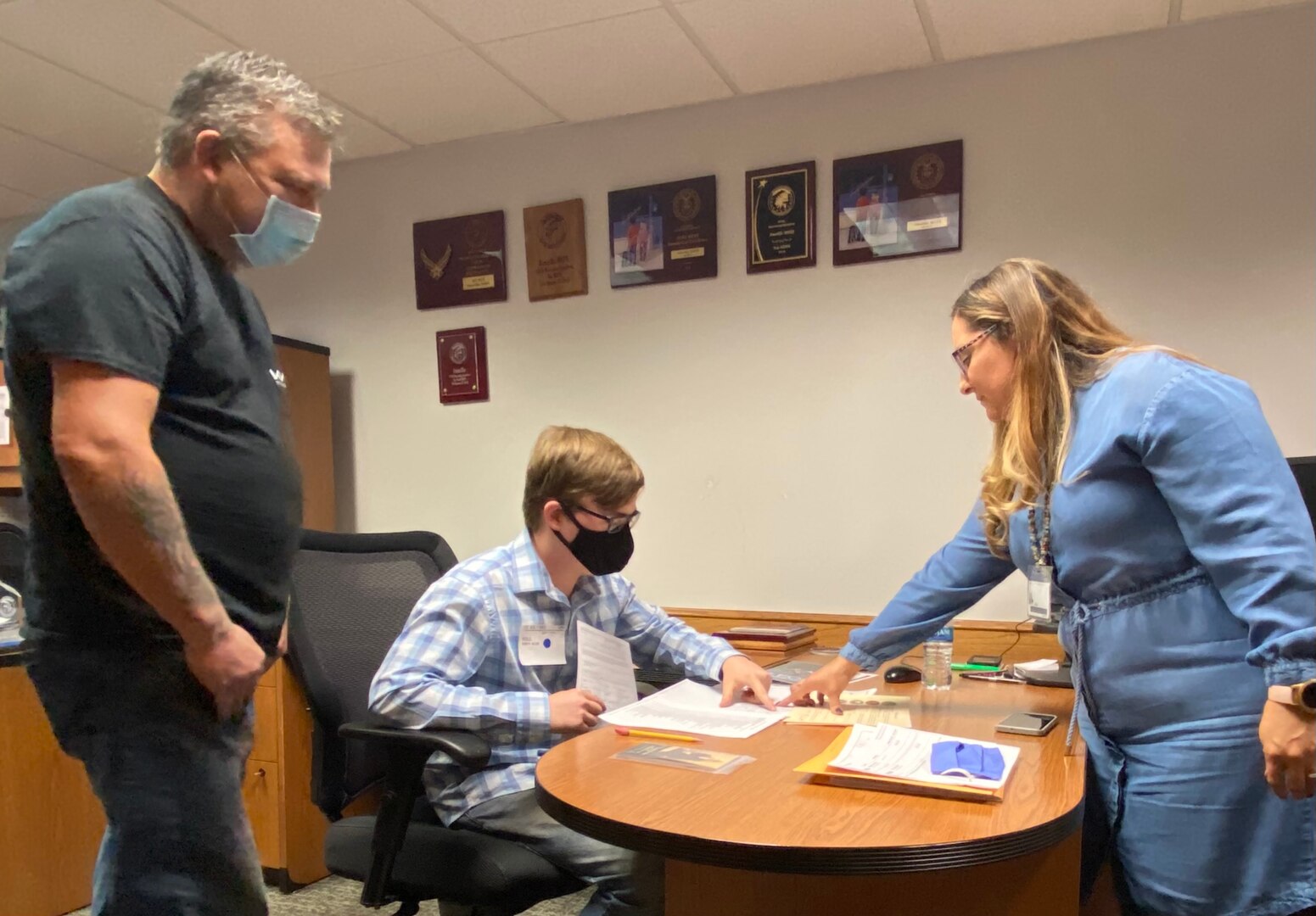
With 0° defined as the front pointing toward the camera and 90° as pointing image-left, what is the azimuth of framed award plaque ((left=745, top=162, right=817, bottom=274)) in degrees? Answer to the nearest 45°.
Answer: approximately 45°

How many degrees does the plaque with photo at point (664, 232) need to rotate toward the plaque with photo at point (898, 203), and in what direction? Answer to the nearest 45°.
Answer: approximately 135° to its left

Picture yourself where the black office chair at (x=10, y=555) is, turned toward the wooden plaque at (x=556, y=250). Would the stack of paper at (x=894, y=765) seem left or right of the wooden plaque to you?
right

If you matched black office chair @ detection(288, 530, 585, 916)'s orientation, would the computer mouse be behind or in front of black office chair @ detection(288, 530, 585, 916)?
in front

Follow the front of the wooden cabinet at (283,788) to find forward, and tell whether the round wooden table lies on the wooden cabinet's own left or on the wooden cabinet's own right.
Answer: on the wooden cabinet's own left

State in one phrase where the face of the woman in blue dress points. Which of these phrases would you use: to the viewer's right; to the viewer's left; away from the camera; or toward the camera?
to the viewer's left

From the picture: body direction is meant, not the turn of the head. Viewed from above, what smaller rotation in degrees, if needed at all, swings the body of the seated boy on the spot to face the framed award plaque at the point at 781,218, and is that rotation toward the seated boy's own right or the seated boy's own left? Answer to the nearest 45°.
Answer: approximately 90° to the seated boy's own left

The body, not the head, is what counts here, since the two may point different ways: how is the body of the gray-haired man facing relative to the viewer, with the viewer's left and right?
facing to the right of the viewer

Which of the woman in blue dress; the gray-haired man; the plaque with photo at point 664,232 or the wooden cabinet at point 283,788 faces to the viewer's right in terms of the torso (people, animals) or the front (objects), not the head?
the gray-haired man

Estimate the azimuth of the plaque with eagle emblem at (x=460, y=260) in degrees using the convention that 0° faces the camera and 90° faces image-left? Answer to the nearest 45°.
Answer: approximately 45°

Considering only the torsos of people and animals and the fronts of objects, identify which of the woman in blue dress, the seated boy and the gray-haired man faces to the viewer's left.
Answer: the woman in blue dress

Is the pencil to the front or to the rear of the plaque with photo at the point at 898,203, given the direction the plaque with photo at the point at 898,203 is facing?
to the front

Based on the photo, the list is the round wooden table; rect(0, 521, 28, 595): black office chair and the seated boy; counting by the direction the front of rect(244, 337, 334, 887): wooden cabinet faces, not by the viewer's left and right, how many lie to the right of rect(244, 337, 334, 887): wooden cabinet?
1
